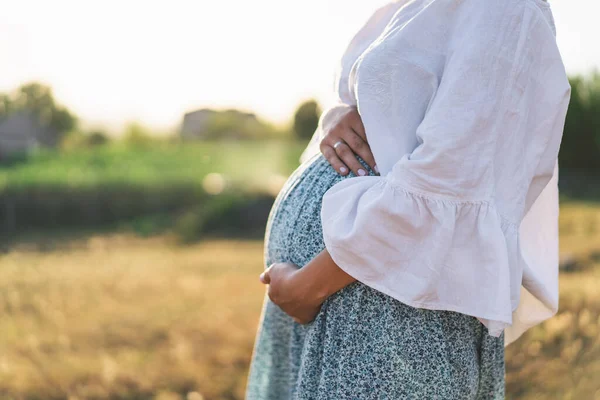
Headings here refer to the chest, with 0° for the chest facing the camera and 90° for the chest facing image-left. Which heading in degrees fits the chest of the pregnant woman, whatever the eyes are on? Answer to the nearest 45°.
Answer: approximately 90°

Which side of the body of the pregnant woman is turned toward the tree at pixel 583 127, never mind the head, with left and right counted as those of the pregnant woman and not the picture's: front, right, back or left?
right

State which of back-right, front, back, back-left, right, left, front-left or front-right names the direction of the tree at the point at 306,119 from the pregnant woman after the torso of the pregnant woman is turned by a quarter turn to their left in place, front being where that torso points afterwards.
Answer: back
